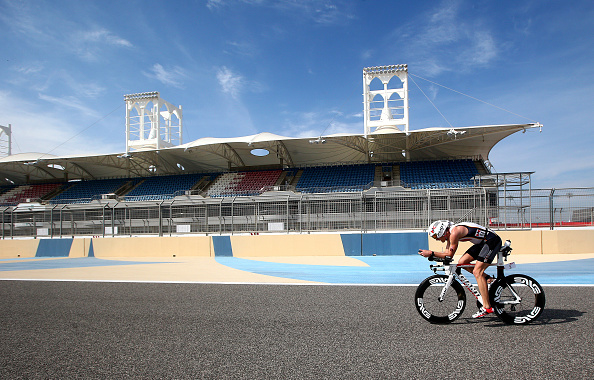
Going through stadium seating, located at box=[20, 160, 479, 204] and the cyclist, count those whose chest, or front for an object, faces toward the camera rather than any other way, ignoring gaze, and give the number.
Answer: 1

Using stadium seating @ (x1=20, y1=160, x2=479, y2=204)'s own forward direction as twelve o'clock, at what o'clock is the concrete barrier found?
The concrete barrier is roughly at 12 o'clock from the stadium seating.

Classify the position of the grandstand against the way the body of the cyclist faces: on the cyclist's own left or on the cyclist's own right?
on the cyclist's own right

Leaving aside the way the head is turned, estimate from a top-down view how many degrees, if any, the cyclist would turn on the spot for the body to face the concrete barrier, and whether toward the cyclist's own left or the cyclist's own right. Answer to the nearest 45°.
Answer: approximately 45° to the cyclist's own right

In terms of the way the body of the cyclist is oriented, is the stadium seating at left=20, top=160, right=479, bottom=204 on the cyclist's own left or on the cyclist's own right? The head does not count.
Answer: on the cyclist's own right

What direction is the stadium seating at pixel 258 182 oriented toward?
toward the camera

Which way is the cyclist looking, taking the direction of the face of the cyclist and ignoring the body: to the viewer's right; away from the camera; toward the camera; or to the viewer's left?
to the viewer's left

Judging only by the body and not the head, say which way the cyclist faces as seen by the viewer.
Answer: to the viewer's left

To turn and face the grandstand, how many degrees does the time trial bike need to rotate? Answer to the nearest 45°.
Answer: approximately 45° to its right

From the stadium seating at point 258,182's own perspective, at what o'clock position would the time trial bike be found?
The time trial bike is roughly at 12 o'clock from the stadium seating.

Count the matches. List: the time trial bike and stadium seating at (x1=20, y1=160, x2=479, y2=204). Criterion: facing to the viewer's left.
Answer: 1

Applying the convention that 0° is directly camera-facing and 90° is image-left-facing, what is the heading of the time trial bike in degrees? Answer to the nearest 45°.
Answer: approximately 90°

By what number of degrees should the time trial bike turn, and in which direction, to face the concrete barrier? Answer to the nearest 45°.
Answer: approximately 45° to its right
